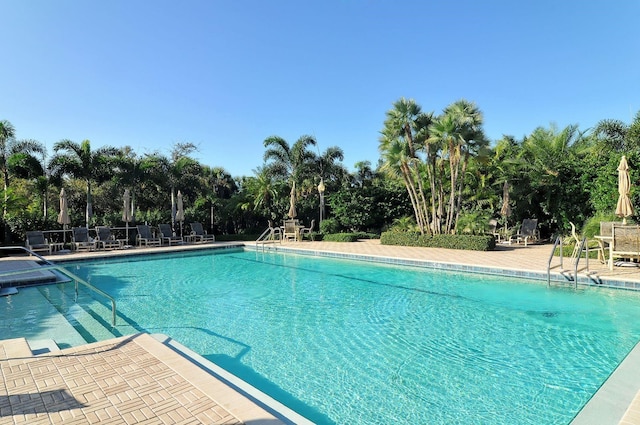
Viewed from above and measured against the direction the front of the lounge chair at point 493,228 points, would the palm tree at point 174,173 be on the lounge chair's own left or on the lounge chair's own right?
on the lounge chair's own right

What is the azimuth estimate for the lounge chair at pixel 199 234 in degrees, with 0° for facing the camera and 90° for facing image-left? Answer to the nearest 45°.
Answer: approximately 315°

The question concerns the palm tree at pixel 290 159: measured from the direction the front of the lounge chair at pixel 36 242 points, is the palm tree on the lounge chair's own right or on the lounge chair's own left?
on the lounge chair's own left

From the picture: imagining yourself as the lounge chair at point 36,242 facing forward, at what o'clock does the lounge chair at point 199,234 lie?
the lounge chair at point 199,234 is roughly at 10 o'clock from the lounge chair at point 36,242.

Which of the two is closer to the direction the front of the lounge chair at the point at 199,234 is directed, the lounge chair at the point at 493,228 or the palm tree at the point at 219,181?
the lounge chair

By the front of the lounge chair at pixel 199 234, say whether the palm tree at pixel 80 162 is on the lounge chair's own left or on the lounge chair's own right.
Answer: on the lounge chair's own right

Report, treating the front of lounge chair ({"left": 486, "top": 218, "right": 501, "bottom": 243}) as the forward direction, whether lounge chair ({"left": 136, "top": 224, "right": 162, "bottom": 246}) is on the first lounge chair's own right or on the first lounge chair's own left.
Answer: on the first lounge chair's own right
